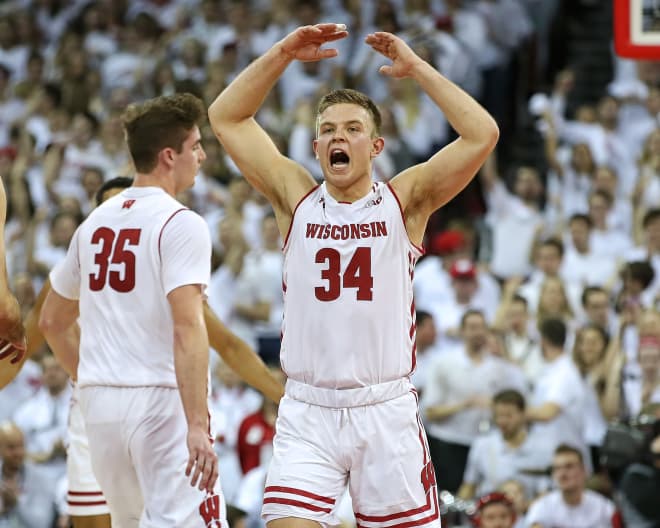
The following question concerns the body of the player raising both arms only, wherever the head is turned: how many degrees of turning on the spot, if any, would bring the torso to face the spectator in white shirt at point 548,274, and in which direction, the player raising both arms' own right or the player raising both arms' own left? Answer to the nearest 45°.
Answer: approximately 180°

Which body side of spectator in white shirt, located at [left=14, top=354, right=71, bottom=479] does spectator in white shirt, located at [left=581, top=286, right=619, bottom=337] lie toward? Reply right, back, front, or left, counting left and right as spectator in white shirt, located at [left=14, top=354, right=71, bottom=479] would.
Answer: left

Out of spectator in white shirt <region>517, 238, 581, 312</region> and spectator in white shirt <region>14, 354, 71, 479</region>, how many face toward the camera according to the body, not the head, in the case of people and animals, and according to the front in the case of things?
2

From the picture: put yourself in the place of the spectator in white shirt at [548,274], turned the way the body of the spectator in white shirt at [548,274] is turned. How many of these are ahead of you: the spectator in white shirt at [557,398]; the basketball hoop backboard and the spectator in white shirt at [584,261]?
2
